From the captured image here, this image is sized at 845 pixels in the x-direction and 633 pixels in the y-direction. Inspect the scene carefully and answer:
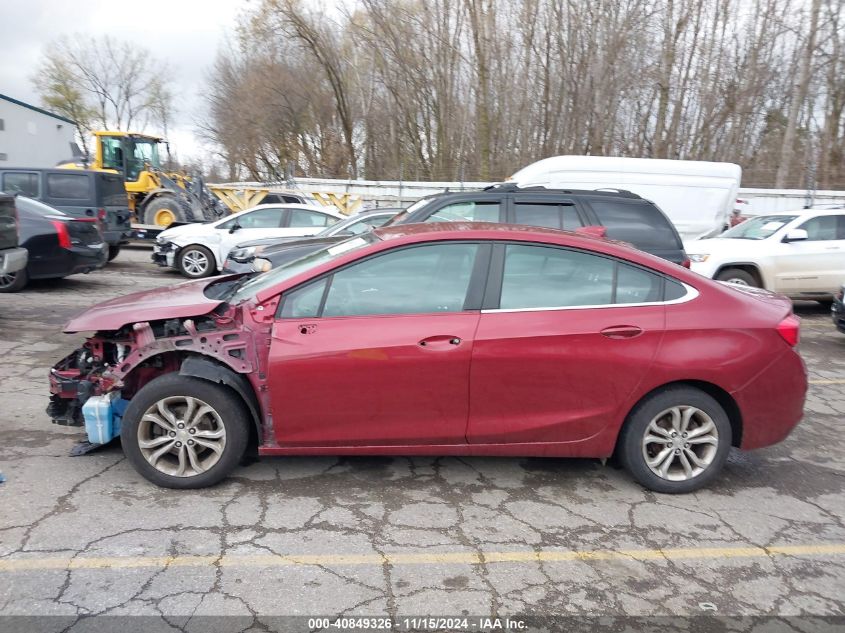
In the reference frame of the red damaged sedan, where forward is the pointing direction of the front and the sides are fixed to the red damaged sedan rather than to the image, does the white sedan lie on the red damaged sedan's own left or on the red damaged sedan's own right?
on the red damaged sedan's own right

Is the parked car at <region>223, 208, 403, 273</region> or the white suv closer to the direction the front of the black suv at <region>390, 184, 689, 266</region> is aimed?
the parked car

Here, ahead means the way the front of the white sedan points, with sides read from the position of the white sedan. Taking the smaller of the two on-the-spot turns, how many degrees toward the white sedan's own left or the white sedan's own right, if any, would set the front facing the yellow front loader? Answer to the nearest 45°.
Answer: approximately 90° to the white sedan's own right

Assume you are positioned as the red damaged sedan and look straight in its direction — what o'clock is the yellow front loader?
The yellow front loader is roughly at 2 o'clock from the red damaged sedan.

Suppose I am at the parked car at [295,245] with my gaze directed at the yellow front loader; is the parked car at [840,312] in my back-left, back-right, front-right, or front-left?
back-right

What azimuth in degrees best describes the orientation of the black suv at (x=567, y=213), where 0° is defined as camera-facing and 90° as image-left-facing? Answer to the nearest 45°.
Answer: approximately 90°

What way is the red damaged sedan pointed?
to the viewer's left

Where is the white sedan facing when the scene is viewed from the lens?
facing to the left of the viewer

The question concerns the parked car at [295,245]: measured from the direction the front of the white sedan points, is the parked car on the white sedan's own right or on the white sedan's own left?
on the white sedan's own left

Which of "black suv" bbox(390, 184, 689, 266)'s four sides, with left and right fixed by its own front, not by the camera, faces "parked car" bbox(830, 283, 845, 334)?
back
